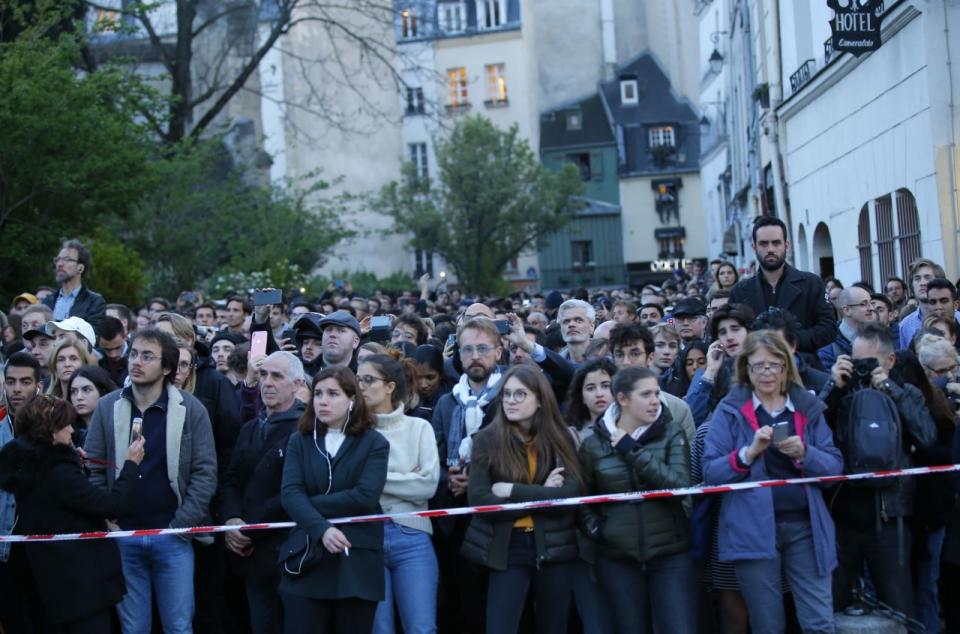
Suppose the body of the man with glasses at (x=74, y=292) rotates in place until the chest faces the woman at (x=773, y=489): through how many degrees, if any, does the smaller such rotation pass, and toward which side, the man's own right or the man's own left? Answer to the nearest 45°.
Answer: approximately 90° to the man's own left

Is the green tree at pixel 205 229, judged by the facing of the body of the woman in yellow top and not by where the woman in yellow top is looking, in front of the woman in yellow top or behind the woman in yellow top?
behind

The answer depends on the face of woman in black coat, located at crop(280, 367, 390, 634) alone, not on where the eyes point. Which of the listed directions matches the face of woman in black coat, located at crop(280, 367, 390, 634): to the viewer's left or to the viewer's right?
to the viewer's left

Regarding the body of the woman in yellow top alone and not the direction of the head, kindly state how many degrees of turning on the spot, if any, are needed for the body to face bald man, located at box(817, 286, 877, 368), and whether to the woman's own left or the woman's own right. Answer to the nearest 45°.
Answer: approximately 135° to the woman's own left

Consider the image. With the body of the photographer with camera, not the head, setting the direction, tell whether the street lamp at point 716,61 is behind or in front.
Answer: behind

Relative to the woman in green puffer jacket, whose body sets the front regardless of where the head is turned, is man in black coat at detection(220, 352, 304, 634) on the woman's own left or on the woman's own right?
on the woman's own right

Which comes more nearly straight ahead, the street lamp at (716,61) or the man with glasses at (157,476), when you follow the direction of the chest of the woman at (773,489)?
the man with glasses

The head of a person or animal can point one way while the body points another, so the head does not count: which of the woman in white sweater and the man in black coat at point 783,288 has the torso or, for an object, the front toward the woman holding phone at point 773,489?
the man in black coat

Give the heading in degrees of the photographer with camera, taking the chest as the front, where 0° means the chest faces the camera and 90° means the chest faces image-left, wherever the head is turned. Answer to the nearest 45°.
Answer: approximately 0°

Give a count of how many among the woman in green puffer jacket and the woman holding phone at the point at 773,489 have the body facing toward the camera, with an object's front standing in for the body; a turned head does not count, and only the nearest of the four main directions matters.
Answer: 2
